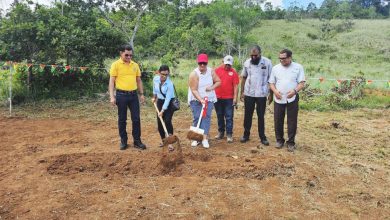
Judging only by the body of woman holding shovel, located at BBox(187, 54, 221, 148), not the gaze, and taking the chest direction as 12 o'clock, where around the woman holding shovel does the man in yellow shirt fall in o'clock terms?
The man in yellow shirt is roughly at 3 o'clock from the woman holding shovel.

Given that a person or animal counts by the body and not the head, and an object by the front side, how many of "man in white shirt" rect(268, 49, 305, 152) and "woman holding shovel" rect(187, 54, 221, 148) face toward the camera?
2

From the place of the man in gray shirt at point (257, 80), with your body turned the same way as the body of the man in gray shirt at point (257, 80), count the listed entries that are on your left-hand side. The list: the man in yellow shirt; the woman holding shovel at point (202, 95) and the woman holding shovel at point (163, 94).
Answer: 0

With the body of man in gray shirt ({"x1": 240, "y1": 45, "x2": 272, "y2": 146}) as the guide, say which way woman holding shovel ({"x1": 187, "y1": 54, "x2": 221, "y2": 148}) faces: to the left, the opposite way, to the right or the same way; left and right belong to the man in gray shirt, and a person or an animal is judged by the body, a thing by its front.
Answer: the same way

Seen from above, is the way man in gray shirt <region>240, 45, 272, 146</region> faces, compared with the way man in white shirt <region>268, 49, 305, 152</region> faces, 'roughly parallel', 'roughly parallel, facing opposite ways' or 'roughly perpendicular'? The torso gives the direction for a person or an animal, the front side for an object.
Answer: roughly parallel

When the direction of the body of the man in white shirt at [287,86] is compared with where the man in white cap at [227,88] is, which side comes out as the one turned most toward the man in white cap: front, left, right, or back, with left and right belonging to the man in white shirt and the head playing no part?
right

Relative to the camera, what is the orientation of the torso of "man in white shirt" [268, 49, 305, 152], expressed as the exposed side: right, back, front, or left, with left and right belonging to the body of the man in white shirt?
front

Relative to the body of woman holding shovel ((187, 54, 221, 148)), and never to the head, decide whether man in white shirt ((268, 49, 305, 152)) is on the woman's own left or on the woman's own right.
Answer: on the woman's own left

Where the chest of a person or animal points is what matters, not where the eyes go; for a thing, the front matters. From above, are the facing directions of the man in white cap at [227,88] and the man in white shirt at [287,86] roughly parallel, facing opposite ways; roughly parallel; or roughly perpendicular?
roughly parallel

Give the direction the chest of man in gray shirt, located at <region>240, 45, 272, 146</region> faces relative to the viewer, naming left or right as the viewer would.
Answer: facing the viewer

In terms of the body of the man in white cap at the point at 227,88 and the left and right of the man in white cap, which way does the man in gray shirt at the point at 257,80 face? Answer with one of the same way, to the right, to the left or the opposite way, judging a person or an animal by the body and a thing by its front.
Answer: the same way

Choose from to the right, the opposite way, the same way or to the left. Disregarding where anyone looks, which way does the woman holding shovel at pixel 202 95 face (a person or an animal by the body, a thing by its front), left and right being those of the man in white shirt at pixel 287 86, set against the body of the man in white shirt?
the same way

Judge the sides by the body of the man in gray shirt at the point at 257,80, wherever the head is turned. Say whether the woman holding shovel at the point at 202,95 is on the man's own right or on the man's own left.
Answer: on the man's own right

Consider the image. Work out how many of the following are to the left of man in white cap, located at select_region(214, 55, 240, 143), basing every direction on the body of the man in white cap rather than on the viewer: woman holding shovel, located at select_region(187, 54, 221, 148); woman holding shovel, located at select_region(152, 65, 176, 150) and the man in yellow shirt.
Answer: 0

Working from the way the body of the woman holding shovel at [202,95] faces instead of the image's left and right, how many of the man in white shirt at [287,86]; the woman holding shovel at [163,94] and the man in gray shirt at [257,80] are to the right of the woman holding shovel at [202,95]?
1
